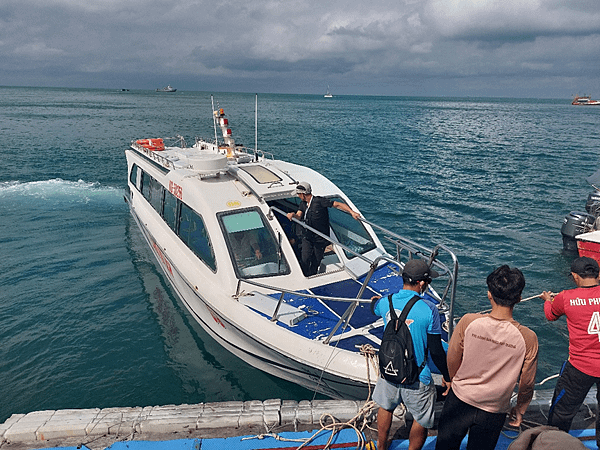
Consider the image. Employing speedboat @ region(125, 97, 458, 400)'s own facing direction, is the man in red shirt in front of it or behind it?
in front

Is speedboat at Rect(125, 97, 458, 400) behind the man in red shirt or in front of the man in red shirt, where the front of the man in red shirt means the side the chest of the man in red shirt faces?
in front

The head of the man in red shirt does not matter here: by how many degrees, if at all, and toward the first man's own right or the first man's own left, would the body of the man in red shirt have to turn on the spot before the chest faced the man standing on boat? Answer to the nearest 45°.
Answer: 0° — they already face them

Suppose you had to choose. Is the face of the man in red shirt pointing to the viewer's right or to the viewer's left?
to the viewer's left

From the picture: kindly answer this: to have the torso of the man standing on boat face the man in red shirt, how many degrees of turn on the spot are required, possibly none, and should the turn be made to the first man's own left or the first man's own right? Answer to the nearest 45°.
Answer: approximately 90° to the first man's own left

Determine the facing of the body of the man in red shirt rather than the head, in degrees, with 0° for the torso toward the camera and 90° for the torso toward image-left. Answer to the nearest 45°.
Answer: approximately 135°
